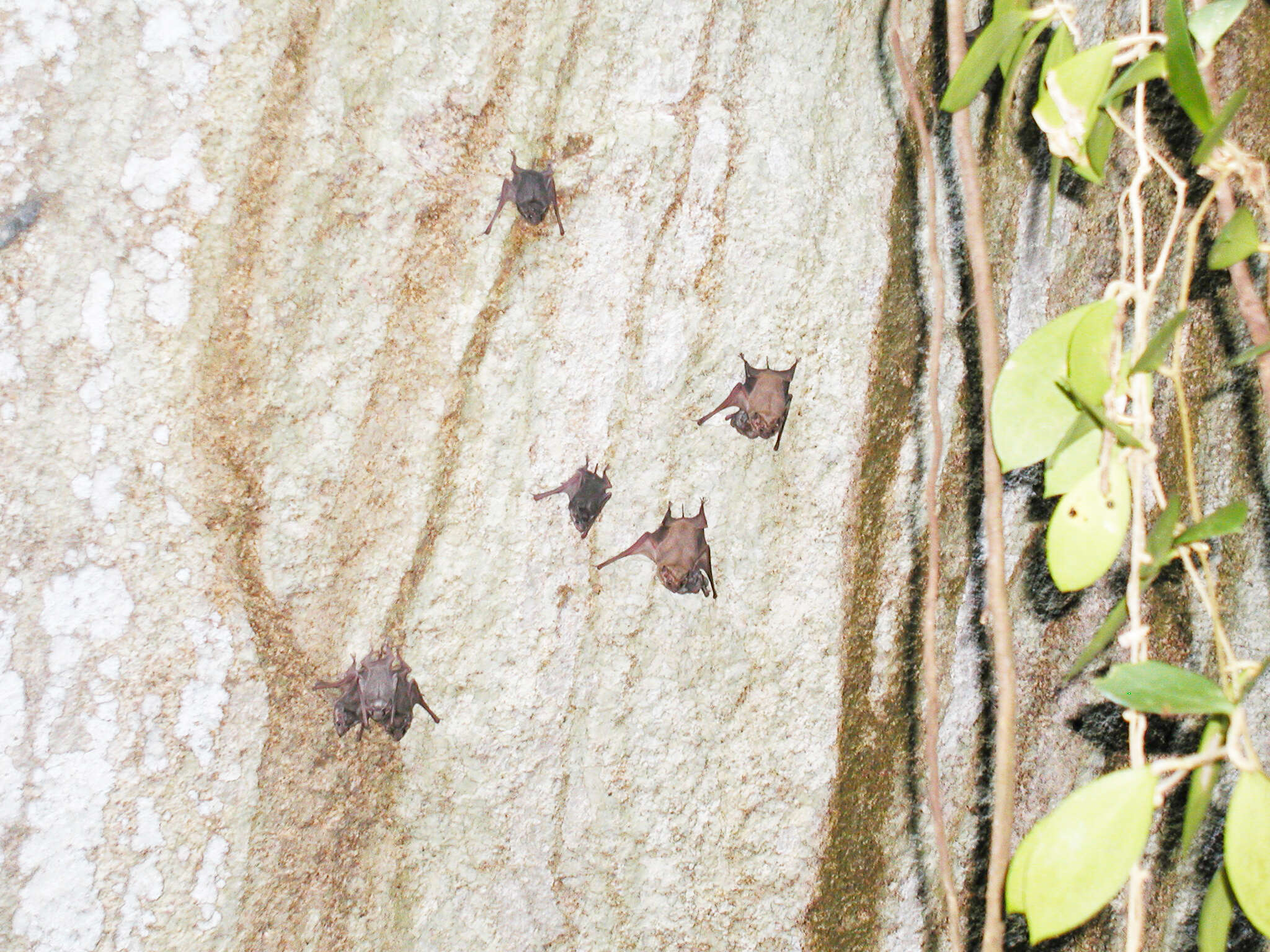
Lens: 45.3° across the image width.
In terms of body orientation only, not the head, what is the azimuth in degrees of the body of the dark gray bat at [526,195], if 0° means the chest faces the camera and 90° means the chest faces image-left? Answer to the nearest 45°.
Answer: approximately 180°
